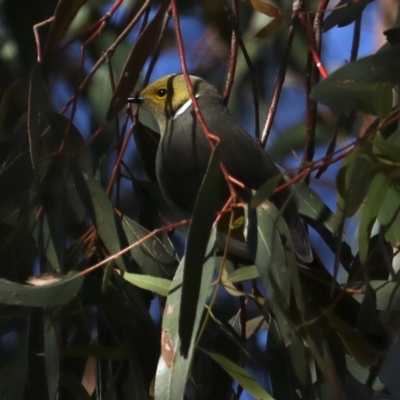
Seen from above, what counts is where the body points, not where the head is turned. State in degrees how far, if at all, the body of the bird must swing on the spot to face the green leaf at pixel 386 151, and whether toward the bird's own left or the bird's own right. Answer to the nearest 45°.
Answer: approximately 135° to the bird's own left

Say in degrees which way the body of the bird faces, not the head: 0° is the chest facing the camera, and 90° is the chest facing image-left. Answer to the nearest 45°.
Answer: approximately 90°

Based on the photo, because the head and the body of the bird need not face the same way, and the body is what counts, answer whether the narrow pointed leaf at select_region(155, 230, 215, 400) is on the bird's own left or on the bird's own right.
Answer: on the bird's own left

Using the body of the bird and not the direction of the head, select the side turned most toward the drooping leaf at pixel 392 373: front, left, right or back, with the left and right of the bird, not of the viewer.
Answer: left
